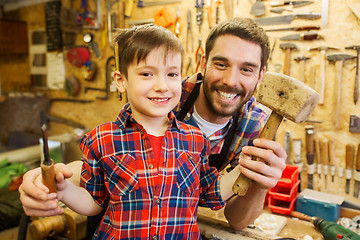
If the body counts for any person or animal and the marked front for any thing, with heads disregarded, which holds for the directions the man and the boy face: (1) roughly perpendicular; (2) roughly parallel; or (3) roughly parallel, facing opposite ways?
roughly parallel

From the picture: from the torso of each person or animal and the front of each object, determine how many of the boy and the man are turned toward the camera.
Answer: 2

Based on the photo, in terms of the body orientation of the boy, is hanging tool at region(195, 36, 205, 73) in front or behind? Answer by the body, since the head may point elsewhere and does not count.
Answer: behind

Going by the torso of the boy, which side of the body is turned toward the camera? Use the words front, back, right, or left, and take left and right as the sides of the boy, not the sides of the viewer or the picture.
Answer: front

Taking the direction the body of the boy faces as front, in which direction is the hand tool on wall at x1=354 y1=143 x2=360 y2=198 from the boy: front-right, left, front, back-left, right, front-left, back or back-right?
back-left

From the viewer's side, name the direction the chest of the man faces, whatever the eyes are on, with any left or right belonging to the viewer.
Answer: facing the viewer

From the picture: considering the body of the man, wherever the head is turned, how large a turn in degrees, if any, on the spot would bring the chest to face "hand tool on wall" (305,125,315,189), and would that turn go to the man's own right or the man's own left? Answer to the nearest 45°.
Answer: approximately 135° to the man's own left
